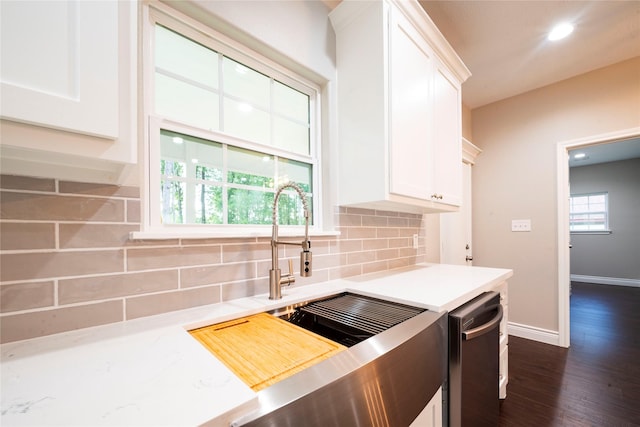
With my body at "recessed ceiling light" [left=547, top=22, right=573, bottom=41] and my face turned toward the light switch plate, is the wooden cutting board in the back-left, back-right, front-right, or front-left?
back-left

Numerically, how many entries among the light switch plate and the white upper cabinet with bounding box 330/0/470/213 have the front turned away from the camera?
0

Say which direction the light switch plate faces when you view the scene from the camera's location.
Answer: facing the viewer

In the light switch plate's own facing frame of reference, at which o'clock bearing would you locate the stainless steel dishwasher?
The stainless steel dishwasher is roughly at 12 o'clock from the light switch plate.

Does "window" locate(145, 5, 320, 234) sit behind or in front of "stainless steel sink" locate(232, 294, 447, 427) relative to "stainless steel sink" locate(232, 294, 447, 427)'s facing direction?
behind

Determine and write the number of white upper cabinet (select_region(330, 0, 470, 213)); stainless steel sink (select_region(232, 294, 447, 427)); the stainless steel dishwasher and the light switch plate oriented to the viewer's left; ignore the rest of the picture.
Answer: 0

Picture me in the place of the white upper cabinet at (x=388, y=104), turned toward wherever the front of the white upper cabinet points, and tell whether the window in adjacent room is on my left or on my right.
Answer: on my left

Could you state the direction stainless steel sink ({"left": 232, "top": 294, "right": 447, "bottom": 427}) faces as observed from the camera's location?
facing the viewer and to the right of the viewer

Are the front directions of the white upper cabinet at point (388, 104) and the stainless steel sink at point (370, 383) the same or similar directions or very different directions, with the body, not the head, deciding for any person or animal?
same or similar directions

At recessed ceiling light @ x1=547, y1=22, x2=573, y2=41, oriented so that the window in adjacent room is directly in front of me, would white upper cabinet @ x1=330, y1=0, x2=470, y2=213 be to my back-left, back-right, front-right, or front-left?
back-left

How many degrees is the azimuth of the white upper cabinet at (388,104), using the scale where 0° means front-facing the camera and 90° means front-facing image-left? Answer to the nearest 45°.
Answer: approximately 315°

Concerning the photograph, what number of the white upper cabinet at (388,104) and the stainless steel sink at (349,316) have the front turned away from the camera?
0

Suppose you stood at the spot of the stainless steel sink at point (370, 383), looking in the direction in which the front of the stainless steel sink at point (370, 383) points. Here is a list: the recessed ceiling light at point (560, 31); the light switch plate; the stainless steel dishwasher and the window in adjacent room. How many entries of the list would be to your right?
0

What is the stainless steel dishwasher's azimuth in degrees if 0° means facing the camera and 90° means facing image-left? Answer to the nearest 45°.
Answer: approximately 315°

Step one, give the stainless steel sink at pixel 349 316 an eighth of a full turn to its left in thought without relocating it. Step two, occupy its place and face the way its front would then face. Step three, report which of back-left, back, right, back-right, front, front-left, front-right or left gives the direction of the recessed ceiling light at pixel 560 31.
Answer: front-left

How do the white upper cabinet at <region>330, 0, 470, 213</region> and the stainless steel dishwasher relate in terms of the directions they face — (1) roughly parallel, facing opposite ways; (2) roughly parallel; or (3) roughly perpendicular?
roughly parallel

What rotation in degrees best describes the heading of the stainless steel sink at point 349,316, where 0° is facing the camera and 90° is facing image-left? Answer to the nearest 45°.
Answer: approximately 315°

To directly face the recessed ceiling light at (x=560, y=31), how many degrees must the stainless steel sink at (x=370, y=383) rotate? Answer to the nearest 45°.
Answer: approximately 90° to its left

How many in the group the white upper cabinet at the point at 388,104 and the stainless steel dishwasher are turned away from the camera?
0
